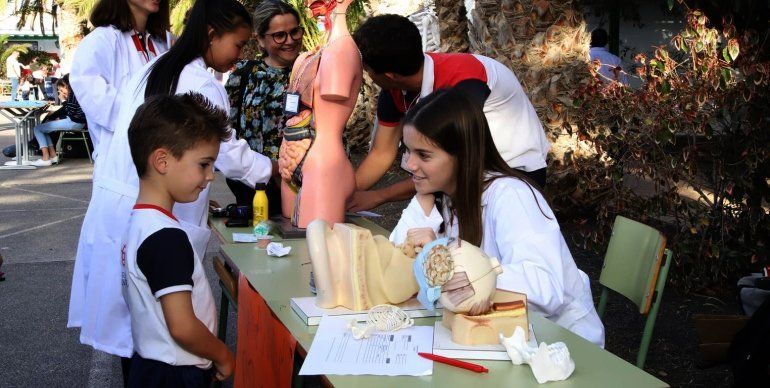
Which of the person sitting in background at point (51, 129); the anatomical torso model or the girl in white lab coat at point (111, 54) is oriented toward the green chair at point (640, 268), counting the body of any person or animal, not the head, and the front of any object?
the girl in white lab coat

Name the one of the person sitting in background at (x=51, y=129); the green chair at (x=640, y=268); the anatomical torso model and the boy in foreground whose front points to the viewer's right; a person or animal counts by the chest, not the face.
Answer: the boy in foreground

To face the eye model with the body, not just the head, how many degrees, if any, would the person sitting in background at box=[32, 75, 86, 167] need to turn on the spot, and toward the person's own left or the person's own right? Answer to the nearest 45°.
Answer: approximately 90° to the person's own left

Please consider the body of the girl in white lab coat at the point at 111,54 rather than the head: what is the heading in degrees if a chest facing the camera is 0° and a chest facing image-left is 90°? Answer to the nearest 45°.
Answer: approximately 315°

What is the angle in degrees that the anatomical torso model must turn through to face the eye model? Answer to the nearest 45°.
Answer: approximately 90° to its left

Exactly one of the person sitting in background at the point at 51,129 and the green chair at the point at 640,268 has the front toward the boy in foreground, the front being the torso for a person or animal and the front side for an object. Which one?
the green chair

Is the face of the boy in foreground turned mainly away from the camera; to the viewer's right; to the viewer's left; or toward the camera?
to the viewer's right

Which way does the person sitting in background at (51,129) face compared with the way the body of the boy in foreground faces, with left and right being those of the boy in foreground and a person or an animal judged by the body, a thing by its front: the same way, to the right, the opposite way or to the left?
the opposite way

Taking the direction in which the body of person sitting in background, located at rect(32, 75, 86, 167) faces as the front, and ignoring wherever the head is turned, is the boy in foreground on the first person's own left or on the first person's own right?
on the first person's own left

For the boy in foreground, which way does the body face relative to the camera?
to the viewer's right

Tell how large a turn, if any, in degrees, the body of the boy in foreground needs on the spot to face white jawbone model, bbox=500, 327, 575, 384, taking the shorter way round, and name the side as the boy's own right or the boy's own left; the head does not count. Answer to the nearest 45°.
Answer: approximately 45° to the boy's own right

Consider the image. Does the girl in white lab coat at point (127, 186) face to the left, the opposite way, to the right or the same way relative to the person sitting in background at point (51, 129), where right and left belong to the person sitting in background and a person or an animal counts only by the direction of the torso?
the opposite way

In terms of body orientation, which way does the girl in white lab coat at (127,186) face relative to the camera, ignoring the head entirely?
to the viewer's right

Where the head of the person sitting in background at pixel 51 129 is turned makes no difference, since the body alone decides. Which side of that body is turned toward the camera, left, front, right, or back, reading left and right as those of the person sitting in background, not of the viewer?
left

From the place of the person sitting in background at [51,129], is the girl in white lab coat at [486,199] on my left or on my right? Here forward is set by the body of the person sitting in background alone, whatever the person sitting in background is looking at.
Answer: on my left
